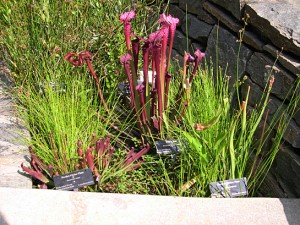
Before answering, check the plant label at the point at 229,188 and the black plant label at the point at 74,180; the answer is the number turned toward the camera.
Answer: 2

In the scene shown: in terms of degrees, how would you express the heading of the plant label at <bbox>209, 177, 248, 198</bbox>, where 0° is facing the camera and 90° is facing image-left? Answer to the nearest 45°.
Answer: approximately 0°

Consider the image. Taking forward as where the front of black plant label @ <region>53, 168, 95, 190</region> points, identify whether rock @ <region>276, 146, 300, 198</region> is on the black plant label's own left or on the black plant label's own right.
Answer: on the black plant label's own left

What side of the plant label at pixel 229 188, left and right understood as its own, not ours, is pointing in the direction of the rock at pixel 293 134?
left

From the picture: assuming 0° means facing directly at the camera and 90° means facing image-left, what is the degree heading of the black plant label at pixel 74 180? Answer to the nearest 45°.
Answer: approximately 0°

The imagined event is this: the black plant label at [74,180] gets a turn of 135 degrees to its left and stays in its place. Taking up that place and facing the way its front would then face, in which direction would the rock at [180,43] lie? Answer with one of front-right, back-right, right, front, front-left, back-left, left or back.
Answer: front

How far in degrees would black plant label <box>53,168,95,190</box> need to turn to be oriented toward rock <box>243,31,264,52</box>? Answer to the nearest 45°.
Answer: approximately 90° to its left

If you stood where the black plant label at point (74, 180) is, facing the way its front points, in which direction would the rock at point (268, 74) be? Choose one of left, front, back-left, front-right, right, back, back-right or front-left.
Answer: left
